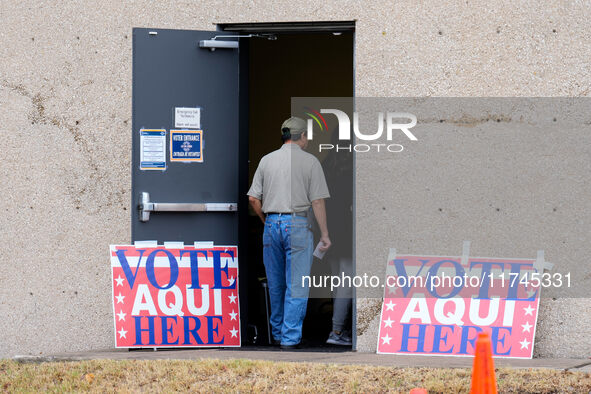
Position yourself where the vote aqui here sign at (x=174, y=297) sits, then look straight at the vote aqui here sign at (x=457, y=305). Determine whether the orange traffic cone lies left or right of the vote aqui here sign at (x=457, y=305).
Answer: right

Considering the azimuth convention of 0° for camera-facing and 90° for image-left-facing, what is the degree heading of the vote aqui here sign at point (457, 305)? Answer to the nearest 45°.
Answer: approximately 0°

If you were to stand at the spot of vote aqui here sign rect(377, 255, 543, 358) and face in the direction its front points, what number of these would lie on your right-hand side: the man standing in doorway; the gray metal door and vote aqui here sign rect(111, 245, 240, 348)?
3

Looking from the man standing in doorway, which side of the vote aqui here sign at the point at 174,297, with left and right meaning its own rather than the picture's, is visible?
left

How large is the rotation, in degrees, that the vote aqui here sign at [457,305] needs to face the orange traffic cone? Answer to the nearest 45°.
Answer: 0° — it already faces it

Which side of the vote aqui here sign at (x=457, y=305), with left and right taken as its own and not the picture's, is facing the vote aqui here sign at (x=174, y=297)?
right

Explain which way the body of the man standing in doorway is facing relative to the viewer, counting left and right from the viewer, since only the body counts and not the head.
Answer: facing away from the viewer

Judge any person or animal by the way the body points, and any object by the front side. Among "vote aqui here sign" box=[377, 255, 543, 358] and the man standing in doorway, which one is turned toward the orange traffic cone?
the vote aqui here sign

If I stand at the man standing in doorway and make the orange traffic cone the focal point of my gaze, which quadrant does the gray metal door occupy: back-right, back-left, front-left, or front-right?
back-right
